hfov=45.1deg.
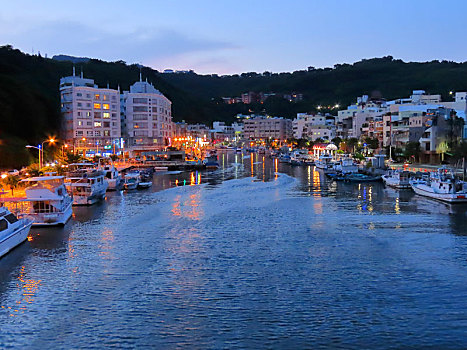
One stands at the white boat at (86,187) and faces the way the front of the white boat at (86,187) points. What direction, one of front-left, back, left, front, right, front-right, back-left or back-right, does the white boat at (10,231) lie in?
back-right

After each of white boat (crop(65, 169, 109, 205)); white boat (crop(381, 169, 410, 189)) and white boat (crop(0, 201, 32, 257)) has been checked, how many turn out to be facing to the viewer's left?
1

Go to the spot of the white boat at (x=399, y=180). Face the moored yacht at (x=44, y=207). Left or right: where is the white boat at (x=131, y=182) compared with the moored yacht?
right

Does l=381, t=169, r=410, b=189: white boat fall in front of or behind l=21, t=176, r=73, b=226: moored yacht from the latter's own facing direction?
in front

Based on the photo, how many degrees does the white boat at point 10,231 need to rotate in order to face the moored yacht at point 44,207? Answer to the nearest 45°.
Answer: approximately 45° to its left

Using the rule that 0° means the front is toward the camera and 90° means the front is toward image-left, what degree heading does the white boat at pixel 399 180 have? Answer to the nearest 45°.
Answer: approximately 90°

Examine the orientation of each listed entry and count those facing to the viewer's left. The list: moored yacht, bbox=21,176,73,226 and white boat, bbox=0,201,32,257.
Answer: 0

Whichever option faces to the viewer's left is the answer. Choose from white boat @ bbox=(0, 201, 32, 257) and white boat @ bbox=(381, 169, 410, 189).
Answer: white boat @ bbox=(381, 169, 410, 189)

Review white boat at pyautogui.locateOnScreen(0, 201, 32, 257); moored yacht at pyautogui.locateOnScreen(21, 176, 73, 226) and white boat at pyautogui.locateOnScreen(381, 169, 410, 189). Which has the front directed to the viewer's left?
white boat at pyautogui.locateOnScreen(381, 169, 410, 189)

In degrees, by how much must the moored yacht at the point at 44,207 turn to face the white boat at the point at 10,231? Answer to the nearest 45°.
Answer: approximately 135° to its right

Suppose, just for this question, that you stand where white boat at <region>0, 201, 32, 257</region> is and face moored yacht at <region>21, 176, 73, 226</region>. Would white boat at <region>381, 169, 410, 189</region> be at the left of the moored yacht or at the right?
right
